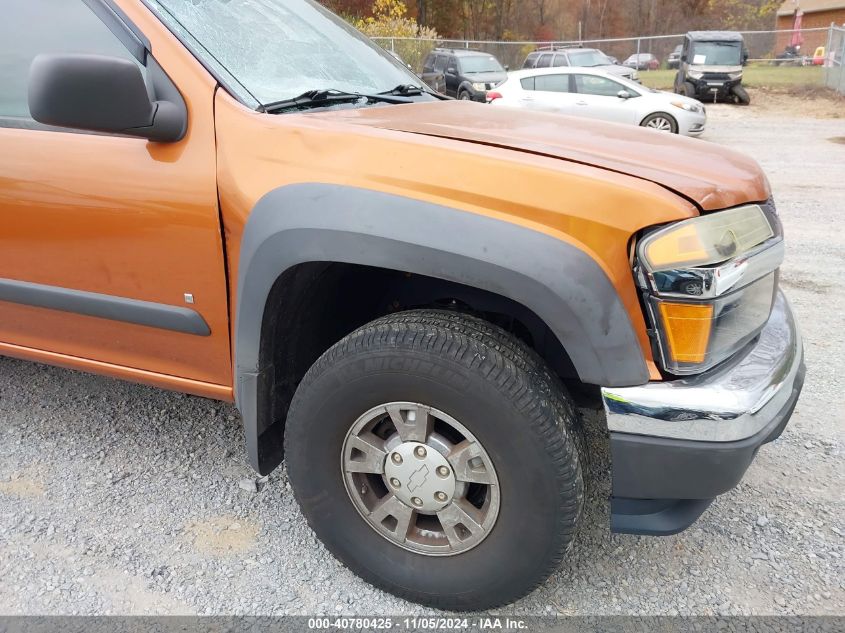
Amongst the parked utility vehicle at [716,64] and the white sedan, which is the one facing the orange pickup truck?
the parked utility vehicle

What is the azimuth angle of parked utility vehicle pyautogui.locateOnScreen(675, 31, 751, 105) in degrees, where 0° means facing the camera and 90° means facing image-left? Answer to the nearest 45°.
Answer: approximately 0°

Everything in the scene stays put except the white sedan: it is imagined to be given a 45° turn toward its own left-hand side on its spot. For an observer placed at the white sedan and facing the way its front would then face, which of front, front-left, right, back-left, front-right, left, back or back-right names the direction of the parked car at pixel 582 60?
front-left

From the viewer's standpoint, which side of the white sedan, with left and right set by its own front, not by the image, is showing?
right

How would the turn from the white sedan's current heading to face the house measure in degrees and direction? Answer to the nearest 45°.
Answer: approximately 90° to its left

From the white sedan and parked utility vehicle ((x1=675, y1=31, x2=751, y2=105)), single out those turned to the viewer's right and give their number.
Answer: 1

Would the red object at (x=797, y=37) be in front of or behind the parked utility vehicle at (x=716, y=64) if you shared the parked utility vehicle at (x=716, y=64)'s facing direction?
behind

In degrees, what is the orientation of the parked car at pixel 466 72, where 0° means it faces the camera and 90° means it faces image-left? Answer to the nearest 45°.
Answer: approximately 315°

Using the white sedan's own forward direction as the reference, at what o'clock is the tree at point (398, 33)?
The tree is roughly at 8 o'clock from the white sedan.

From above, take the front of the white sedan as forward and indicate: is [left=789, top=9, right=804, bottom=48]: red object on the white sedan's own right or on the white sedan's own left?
on the white sedan's own left

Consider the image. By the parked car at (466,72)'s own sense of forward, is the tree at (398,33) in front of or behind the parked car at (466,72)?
behind

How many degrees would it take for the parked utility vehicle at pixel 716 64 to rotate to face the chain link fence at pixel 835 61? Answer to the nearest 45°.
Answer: approximately 135° to its left
